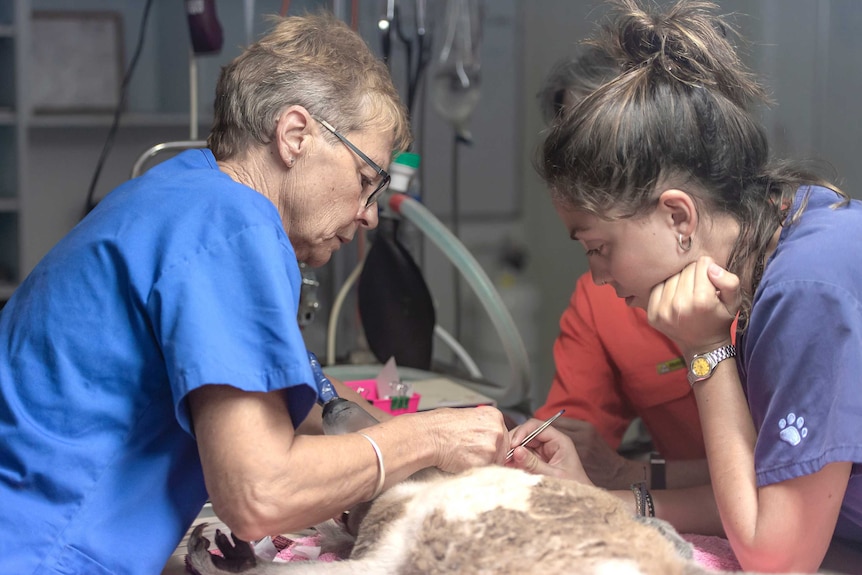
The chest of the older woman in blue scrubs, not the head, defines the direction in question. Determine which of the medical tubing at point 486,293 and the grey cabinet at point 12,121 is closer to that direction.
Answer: the medical tubing

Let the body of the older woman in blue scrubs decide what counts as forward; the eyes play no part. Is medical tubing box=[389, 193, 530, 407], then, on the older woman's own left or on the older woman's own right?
on the older woman's own left

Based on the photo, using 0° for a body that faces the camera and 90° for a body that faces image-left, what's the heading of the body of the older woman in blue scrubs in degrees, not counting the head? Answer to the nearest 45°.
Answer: approximately 270°

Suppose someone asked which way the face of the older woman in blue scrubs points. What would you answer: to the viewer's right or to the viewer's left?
to the viewer's right

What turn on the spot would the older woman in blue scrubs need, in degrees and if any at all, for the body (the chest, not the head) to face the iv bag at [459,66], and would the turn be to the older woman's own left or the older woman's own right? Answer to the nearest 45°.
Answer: approximately 90° to the older woman's own left
